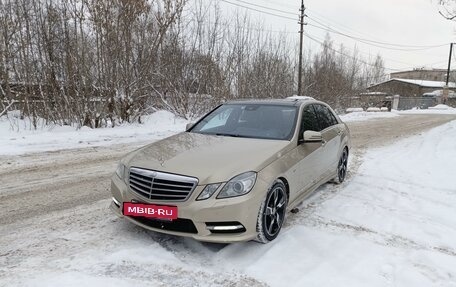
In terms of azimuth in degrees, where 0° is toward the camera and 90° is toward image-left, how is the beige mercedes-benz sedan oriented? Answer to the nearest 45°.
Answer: approximately 45°
